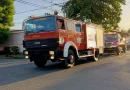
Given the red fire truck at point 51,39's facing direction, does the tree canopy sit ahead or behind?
behind

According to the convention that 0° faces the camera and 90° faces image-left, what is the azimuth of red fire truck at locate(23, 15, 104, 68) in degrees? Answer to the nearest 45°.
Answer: approximately 45°
